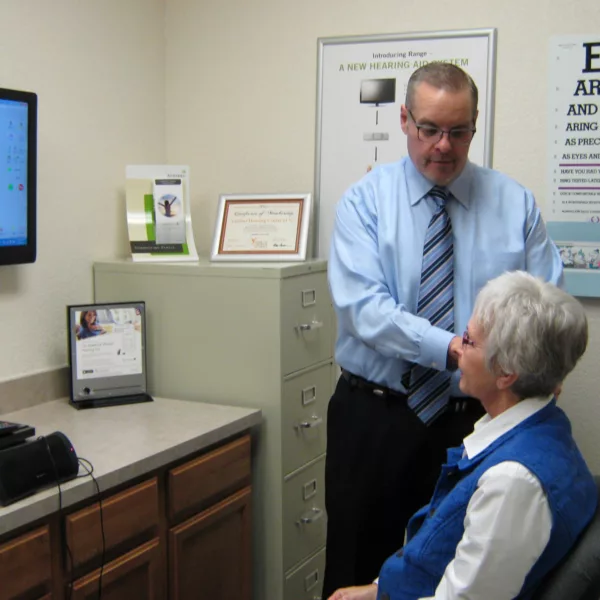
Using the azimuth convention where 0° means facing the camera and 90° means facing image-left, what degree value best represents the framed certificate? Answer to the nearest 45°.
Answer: approximately 0°

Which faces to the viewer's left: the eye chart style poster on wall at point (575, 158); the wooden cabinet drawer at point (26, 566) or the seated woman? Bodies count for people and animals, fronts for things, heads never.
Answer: the seated woman

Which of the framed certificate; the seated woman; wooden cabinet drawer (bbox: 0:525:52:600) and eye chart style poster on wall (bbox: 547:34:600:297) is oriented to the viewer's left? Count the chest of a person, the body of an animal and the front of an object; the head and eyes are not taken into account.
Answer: the seated woman

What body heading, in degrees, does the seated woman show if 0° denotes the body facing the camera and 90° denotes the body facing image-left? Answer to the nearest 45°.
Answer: approximately 90°

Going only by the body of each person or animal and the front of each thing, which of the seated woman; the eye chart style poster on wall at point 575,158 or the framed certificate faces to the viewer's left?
the seated woman

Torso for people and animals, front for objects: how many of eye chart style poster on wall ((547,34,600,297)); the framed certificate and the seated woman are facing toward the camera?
2

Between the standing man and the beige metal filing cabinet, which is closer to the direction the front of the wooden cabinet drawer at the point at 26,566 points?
the standing man

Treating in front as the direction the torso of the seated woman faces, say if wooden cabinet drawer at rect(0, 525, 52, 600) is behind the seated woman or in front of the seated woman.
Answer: in front
